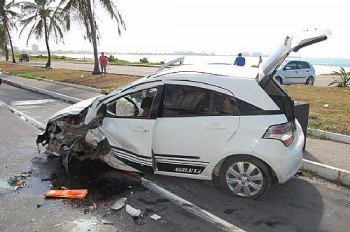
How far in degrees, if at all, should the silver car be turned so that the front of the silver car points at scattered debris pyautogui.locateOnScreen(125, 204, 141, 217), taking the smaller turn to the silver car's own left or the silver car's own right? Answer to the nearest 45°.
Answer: approximately 90° to the silver car's own left

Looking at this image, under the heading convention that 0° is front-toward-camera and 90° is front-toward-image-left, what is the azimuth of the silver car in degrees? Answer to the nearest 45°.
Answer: approximately 90°

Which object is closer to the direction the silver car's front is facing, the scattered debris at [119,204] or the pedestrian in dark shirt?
the pedestrian in dark shirt

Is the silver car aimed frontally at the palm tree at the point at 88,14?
yes

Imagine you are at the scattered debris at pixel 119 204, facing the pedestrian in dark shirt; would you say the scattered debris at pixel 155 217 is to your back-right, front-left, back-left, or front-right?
back-right

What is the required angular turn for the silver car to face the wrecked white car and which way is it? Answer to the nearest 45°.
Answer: approximately 90° to its left

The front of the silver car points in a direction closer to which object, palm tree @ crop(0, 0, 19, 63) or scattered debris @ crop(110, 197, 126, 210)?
the palm tree

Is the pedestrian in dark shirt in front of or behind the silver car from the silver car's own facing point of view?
in front

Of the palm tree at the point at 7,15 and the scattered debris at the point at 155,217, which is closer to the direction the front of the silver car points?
the palm tree

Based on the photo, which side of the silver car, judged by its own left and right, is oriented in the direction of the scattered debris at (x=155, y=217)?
left

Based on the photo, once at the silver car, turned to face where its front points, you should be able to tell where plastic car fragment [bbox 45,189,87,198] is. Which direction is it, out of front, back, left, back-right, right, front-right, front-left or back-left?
left

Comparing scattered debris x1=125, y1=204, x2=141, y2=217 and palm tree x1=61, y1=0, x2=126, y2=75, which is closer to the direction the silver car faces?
the palm tree

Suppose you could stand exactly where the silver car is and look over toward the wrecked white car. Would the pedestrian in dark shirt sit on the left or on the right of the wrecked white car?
right
